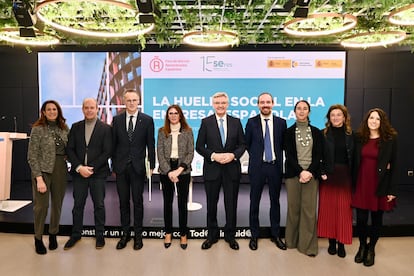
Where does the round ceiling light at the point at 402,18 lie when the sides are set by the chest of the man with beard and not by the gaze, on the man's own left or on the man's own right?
on the man's own left

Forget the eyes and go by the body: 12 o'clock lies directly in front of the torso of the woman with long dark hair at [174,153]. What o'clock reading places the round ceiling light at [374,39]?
The round ceiling light is roughly at 8 o'clock from the woman with long dark hair.

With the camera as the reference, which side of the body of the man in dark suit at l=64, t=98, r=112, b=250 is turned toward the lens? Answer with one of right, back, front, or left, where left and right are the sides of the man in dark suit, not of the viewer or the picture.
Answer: front

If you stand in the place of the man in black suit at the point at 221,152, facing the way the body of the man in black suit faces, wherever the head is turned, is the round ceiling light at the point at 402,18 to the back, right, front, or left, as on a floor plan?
left

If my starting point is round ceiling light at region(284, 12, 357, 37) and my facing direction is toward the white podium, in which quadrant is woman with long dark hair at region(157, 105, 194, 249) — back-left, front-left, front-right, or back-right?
front-left

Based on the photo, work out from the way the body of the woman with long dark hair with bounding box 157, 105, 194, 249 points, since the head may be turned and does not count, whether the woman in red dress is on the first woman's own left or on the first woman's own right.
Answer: on the first woman's own left

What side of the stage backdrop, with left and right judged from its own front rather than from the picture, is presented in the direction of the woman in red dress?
front

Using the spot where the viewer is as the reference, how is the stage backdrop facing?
facing the viewer

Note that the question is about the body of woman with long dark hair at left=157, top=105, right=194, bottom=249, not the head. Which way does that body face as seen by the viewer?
toward the camera

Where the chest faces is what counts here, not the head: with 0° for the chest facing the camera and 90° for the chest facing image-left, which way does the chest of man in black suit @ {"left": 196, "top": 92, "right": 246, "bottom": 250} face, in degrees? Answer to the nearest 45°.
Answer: approximately 0°

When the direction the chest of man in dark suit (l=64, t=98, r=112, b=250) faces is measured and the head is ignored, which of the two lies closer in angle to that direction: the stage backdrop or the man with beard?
the man with beard

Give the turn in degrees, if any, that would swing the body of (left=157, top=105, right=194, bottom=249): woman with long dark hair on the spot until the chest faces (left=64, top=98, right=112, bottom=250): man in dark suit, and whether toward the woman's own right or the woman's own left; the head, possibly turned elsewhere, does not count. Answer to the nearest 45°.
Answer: approximately 90° to the woman's own right
